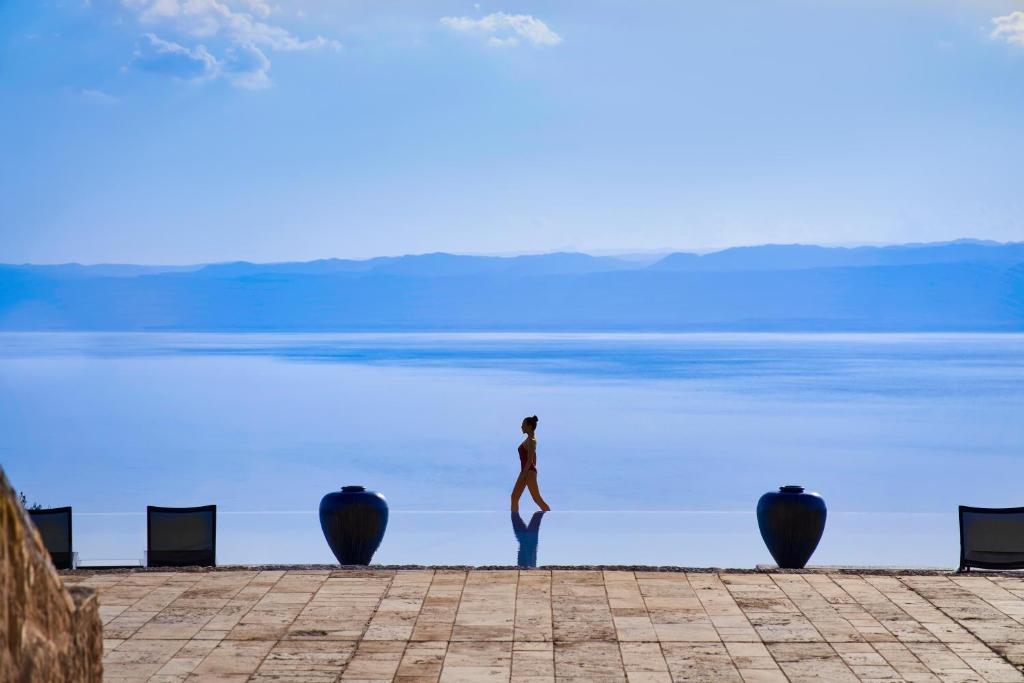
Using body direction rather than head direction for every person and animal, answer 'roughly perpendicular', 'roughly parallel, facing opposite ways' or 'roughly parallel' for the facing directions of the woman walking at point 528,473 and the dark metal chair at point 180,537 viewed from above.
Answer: roughly perpendicular

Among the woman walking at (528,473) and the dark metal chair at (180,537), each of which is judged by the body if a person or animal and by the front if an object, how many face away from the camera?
1

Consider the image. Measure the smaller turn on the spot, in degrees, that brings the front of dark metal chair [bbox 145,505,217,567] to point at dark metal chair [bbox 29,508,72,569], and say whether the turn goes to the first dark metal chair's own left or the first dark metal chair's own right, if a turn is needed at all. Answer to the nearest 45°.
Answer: approximately 90° to the first dark metal chair's own left

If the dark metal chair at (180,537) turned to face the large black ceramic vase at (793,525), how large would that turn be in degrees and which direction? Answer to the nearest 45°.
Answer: approximately 90° to its right

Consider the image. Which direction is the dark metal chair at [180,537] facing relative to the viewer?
away from the camera

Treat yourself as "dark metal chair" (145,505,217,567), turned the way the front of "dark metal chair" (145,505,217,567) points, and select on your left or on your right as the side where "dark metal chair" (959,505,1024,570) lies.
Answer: on your right
